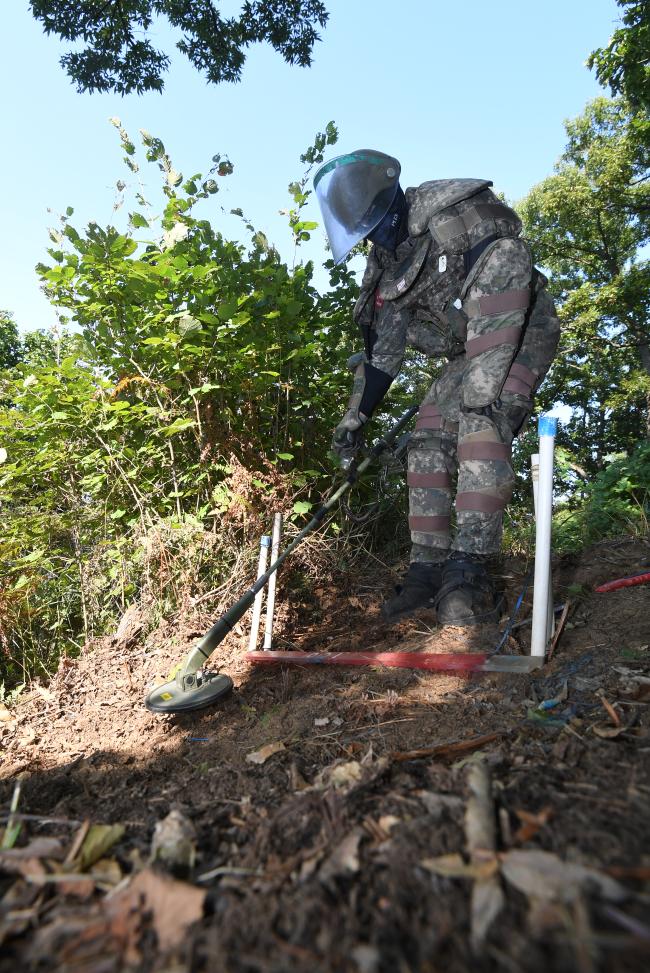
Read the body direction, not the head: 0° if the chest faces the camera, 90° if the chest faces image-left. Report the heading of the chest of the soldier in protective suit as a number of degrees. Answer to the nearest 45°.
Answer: approximately 45°

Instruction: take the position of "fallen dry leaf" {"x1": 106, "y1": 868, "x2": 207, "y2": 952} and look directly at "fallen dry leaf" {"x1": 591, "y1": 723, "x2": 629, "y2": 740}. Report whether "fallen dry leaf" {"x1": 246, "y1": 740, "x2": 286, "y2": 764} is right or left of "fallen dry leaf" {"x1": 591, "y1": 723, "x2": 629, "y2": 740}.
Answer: left

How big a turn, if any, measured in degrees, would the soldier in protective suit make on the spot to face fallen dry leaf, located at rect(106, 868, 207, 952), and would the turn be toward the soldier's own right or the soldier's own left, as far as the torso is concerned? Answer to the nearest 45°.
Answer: approximately 45° to the soldier's own left

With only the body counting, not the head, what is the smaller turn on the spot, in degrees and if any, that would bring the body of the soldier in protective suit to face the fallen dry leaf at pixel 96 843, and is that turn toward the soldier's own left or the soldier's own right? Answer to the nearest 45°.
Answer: approximately 45° to the soldier's own left

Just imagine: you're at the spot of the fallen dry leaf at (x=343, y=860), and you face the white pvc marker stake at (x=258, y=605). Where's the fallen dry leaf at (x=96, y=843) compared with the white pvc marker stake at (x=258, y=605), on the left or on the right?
left

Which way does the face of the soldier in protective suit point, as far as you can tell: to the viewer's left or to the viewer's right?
to the viewer's left

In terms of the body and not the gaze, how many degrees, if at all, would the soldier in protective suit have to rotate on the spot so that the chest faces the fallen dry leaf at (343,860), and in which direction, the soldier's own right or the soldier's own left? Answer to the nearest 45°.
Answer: approximately 45° to the soldier's own left

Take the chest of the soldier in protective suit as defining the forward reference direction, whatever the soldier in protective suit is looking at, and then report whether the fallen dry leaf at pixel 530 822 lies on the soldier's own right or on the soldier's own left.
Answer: on the soldier's own left
